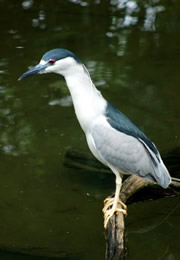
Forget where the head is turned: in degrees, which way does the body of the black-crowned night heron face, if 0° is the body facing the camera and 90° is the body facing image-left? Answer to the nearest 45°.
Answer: approximately 90°
